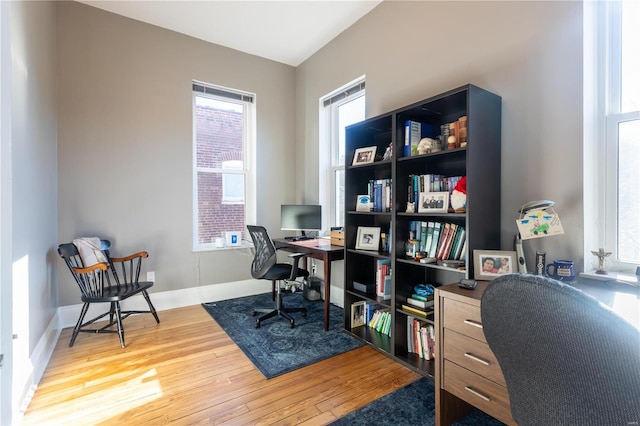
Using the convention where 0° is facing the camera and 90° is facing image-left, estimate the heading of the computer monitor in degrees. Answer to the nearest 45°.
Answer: approximately 0°

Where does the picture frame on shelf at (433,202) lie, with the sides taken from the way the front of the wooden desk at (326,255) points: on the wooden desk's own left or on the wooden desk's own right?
on the wooden desk's own left

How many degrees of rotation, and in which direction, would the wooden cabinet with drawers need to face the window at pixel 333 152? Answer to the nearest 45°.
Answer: approximately 90° to its right

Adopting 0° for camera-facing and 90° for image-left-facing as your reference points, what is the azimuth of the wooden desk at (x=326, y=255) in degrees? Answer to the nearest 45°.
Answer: approximately 45°

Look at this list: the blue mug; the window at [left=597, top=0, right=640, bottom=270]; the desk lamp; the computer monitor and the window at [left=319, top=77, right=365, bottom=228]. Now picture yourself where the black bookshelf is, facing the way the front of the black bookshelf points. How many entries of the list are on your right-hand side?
2

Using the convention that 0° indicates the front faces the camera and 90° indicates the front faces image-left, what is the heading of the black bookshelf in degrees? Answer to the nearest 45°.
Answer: approximately 45°
